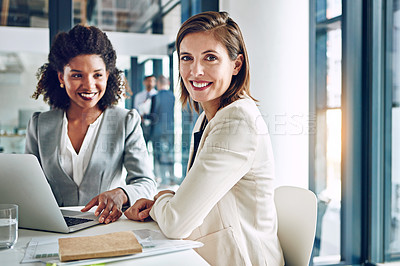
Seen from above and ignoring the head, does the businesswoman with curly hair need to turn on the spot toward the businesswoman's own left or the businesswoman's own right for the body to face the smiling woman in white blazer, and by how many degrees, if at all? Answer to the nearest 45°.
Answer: approximately 45° to the businesswoman's own left

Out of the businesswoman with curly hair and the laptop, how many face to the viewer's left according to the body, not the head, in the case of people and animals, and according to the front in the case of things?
0

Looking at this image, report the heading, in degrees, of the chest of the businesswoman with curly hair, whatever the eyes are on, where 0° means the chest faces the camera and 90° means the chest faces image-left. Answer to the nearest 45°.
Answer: approximately 0°

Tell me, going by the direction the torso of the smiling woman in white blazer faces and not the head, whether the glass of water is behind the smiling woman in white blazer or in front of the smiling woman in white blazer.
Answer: in front

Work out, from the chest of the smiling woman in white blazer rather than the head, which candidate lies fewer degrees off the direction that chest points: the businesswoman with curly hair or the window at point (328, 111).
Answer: the businesswoman with curly hair

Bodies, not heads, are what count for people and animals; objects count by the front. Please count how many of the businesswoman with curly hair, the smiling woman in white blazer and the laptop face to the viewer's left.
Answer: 1

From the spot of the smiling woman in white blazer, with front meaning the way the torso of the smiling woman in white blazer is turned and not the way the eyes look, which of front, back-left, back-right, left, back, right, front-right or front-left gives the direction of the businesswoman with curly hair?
front-right

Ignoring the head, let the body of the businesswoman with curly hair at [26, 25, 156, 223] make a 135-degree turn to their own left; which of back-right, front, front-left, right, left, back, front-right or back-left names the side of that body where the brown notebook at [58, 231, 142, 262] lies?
back-right

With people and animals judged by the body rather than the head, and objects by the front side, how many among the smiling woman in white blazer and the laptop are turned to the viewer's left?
1

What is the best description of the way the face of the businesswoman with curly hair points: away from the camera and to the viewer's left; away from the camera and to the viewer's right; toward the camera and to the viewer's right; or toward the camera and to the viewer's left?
toward the camera and to the viewer's right

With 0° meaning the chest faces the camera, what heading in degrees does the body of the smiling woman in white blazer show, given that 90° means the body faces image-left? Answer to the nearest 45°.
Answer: approximately 90°

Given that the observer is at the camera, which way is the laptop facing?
facing away from the viewer and to the right of the viewer

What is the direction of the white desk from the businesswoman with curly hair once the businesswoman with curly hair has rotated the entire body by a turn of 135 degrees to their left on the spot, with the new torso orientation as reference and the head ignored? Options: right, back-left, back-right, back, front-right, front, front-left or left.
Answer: back-right
